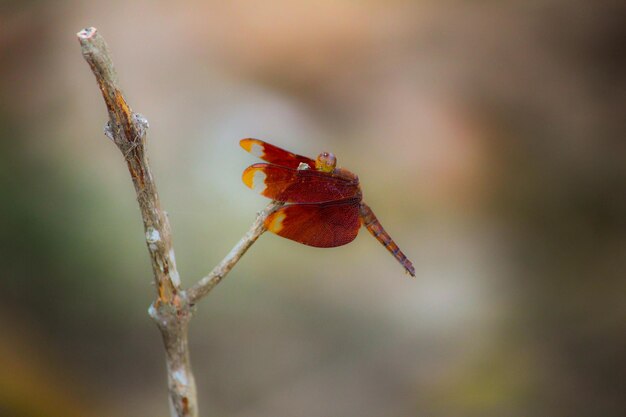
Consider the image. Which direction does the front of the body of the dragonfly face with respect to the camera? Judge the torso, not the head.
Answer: to the viewer's left
